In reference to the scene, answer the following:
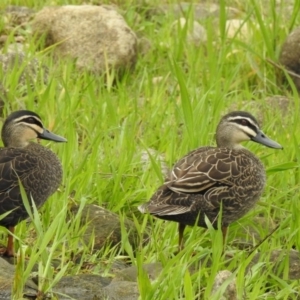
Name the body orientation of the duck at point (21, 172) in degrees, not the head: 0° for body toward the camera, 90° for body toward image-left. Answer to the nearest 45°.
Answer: approximately 270°

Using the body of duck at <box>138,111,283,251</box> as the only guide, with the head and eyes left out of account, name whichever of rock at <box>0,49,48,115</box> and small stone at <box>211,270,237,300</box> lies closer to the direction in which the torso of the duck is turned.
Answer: the small stone

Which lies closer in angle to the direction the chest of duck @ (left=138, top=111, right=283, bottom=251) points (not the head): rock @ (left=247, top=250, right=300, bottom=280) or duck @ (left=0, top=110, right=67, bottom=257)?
the rock

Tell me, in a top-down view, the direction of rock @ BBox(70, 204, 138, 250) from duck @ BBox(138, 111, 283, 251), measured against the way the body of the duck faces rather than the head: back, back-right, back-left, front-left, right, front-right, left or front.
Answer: back

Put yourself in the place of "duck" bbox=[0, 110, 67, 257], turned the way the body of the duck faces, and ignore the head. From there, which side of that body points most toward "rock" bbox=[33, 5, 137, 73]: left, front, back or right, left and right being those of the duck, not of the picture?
left

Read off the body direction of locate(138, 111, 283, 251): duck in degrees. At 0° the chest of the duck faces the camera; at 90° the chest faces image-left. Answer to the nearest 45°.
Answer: approximately 270°

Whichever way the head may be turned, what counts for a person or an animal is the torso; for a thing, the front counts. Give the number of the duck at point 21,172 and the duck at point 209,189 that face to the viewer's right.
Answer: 2

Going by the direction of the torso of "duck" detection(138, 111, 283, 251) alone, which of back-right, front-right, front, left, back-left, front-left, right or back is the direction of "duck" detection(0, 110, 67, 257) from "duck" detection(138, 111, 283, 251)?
back
